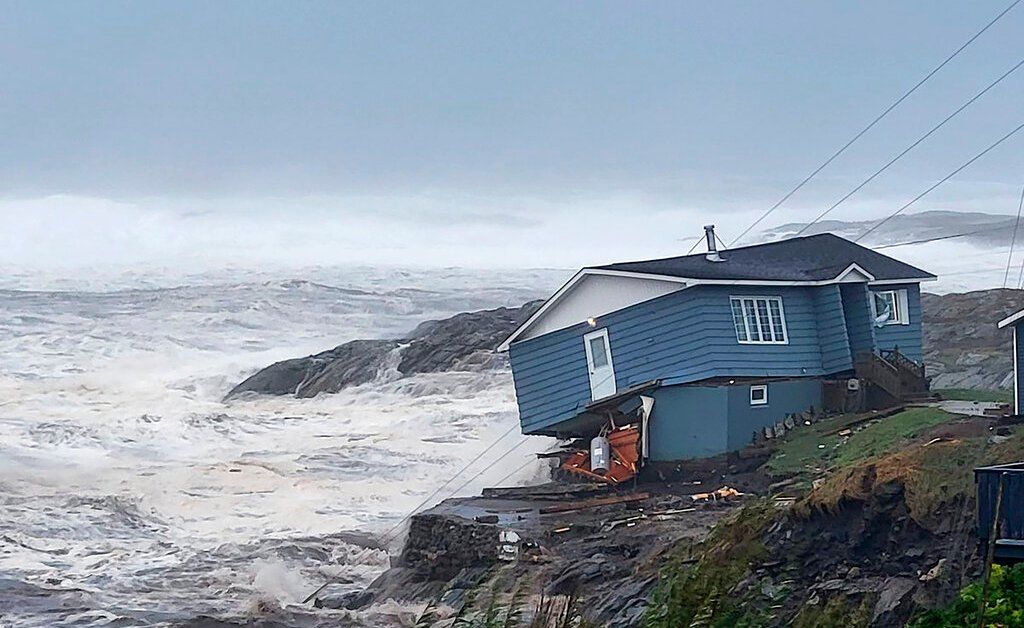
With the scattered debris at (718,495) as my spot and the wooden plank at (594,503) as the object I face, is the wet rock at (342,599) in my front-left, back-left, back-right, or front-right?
front-left

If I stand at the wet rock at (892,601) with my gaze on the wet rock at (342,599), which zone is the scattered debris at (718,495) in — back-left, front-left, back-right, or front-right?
front-right

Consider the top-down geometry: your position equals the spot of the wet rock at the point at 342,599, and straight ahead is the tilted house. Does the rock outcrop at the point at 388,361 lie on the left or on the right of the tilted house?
left
